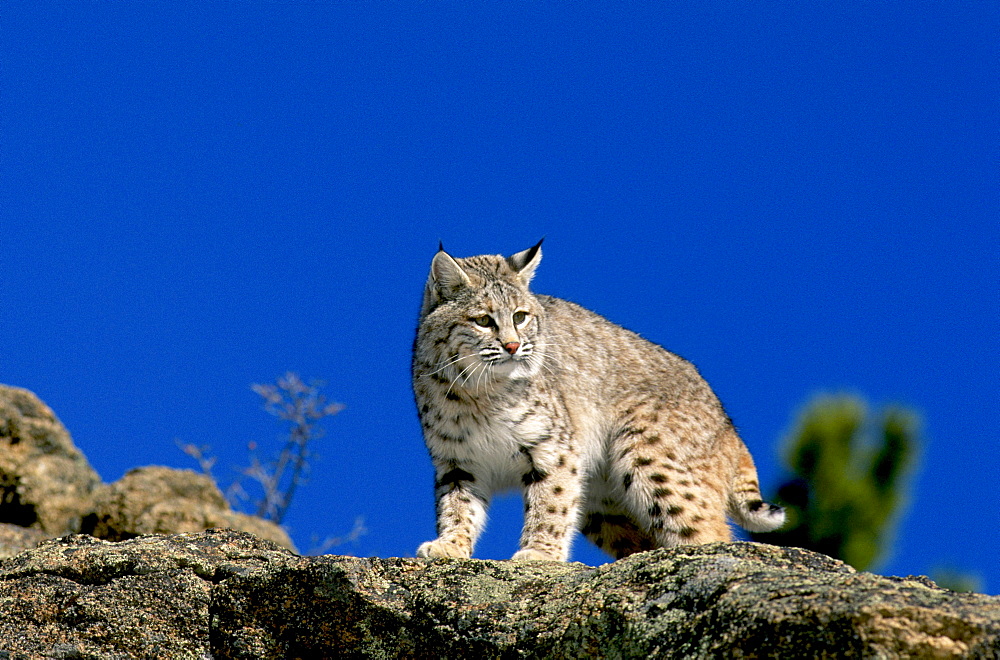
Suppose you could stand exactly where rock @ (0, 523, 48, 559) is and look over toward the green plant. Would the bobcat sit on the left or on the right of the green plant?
right

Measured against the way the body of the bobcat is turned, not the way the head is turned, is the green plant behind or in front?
behind

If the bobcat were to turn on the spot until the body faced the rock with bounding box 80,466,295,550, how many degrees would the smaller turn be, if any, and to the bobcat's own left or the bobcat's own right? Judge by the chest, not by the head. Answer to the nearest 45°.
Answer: approximately 90° to the bobcat's own right

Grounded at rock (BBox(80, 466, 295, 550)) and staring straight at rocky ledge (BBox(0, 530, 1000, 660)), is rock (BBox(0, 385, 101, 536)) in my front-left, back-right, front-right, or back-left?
back-right

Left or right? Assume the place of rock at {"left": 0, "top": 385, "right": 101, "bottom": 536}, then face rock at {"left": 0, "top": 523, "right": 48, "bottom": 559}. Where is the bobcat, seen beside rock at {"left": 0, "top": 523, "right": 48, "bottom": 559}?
left

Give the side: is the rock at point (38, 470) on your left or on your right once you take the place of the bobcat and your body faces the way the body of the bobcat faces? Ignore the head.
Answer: on your right

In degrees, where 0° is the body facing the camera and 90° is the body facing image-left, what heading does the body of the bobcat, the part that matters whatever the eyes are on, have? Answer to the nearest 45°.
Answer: approximately 45°

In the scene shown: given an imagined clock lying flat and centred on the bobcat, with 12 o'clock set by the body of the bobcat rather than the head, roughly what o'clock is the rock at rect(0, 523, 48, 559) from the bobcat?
The rock is roughly at 2 o'clock from the bobcat.
